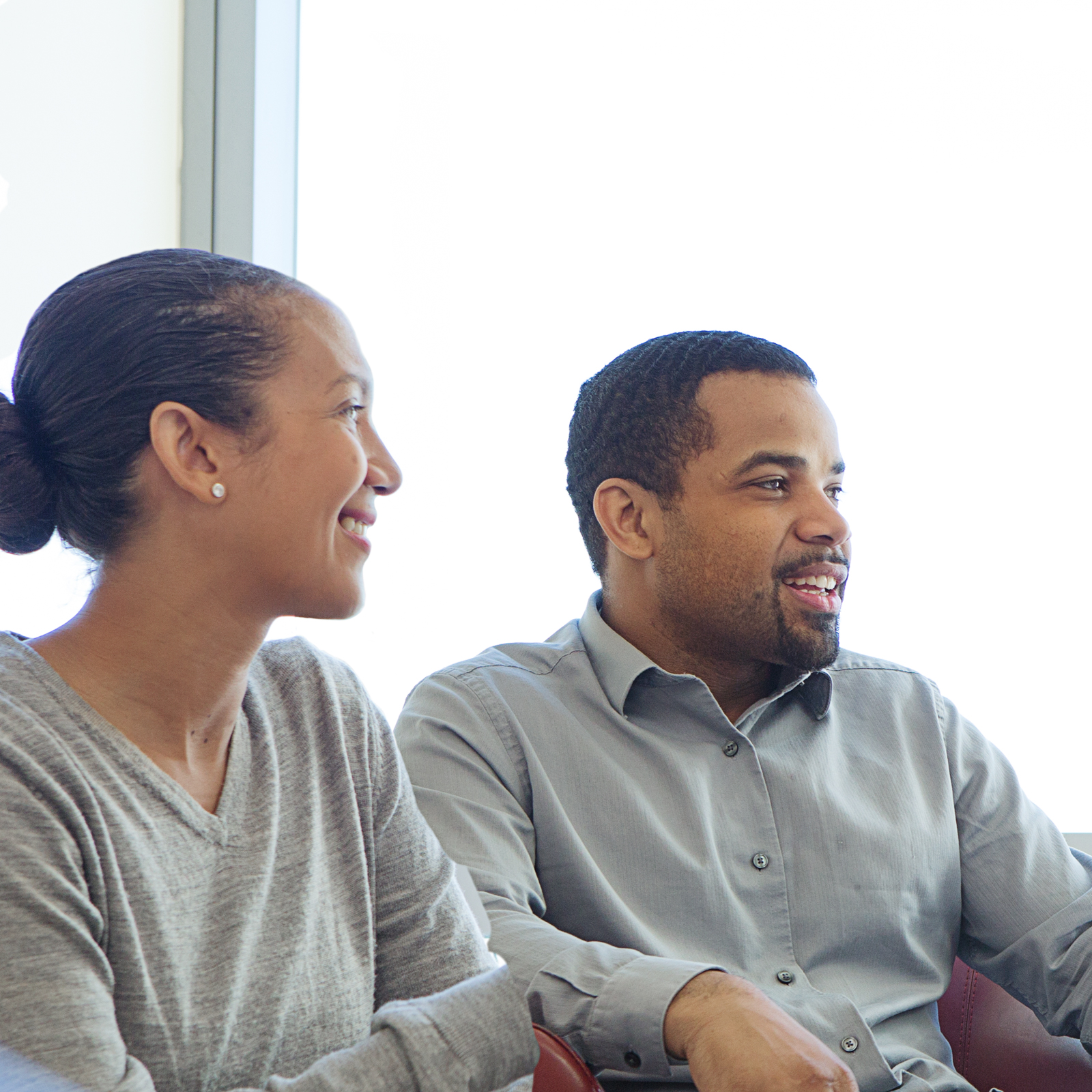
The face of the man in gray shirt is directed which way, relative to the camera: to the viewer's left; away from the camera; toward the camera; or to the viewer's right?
to the viewer's right

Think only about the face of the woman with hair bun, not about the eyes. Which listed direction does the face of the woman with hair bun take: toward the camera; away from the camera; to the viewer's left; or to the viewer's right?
to the viewer's right

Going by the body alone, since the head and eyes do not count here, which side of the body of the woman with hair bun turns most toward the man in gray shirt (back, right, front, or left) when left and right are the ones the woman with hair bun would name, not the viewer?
left

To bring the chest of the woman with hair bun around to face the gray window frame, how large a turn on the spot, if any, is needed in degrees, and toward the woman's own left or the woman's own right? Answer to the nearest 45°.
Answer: approximately 135° to the woman's own left

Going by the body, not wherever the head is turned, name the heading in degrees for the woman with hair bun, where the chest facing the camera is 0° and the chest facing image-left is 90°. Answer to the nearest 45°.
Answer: approximately 315°
